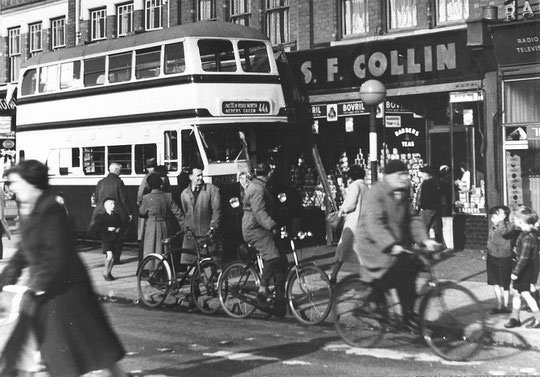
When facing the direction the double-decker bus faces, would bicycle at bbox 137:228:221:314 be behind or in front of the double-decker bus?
in front

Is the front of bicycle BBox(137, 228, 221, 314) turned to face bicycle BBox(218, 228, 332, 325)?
yes

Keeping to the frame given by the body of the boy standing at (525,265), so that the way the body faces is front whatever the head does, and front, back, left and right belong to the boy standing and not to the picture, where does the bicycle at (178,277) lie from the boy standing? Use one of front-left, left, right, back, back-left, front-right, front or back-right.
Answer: front

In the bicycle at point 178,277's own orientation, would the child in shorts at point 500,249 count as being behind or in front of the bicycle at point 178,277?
in front

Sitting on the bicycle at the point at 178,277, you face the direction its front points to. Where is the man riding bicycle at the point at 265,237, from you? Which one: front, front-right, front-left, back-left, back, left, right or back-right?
front

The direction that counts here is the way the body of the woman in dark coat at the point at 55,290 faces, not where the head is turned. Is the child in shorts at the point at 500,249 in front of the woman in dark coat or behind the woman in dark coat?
behind

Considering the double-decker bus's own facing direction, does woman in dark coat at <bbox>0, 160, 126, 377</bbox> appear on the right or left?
on its right

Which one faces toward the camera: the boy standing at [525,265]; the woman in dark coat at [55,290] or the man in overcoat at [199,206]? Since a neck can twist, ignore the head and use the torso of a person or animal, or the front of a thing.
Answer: the man in overcoat

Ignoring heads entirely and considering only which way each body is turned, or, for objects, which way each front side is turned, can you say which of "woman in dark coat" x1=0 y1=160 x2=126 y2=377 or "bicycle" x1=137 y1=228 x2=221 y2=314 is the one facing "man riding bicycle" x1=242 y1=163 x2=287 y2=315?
the bicycle

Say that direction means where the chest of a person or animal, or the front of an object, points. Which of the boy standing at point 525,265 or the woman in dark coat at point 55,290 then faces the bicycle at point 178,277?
the boy standing

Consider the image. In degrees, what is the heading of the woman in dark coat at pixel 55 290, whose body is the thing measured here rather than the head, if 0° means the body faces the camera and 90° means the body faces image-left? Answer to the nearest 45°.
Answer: approximately 90°

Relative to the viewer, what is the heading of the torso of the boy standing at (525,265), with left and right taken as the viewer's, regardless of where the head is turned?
facing to the left of the viewer

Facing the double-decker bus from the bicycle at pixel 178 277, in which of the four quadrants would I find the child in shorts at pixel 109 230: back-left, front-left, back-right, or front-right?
front-left

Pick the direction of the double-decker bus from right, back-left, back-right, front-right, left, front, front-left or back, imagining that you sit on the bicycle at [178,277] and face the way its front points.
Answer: back-left

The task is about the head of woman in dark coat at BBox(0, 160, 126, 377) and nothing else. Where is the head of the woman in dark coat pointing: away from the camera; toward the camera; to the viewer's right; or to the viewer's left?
to the viewer's left

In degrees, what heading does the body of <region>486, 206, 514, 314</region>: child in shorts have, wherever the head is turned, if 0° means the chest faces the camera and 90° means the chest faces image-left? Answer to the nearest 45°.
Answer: approximately 45°

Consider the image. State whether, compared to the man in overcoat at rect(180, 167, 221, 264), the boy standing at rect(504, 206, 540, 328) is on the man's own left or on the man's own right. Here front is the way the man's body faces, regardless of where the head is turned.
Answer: on the man's own left

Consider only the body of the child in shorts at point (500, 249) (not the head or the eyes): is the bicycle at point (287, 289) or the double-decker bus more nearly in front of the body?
the bicycle
